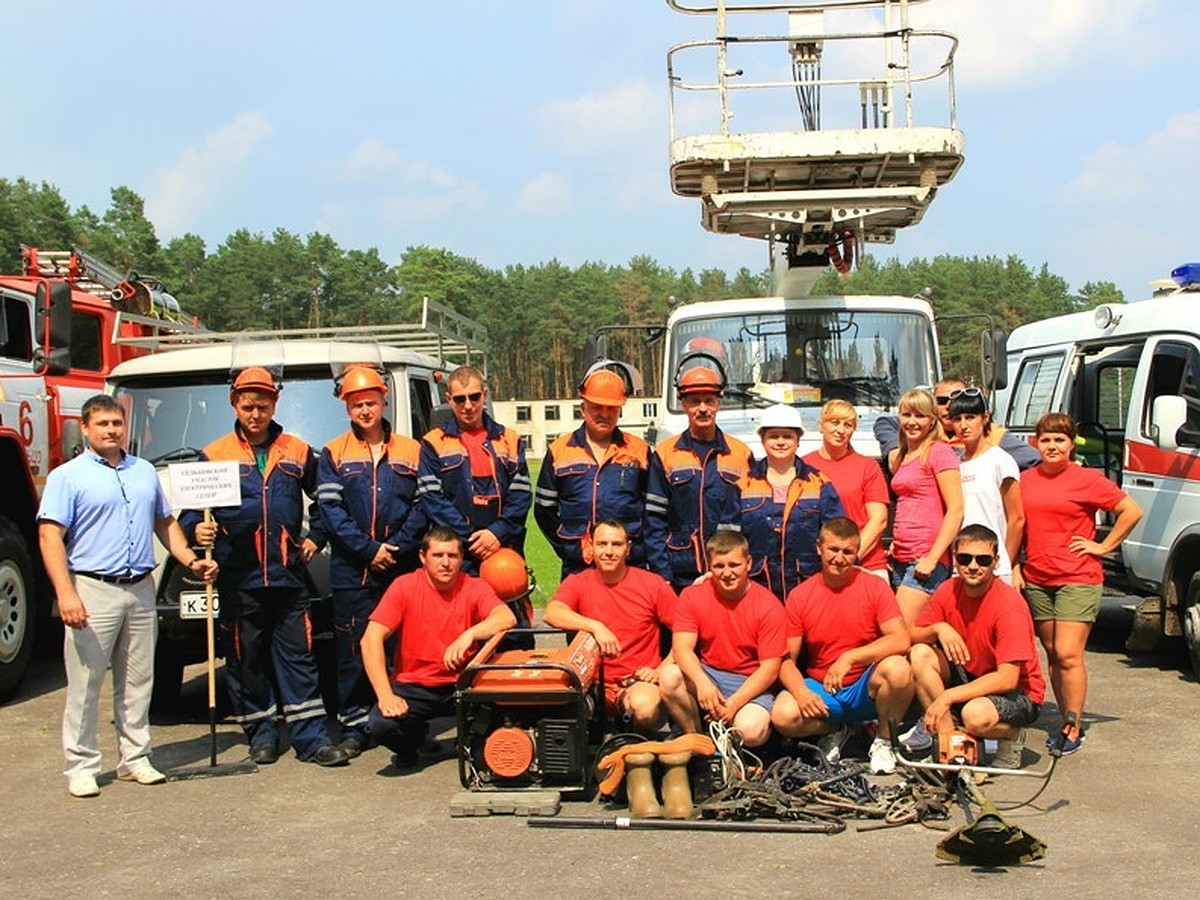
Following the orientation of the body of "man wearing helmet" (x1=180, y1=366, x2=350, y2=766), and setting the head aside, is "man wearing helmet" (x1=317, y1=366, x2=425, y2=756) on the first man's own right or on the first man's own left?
on the first man's own left

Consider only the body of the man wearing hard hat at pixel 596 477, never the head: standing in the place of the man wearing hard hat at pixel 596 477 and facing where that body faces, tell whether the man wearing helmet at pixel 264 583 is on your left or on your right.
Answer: on your right

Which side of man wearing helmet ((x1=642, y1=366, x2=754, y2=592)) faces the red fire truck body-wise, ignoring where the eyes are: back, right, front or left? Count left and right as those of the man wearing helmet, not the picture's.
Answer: right

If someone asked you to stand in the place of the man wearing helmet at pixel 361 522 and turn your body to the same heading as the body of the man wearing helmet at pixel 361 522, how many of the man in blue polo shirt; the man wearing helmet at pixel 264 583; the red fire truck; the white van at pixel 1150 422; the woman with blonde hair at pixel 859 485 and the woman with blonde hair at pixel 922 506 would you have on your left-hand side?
3

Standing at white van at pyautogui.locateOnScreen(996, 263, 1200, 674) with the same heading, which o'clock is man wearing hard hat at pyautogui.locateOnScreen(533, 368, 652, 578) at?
The man wearing hard hat is roughly at 3 o'clock from the white van.

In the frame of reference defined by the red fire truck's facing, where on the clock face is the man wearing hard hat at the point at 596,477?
The man wearing hard hat is roughly at 9 o'clock from the red fire truck.

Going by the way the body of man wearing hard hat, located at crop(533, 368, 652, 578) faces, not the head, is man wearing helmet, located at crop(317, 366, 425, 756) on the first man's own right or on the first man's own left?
on the first man's own right
